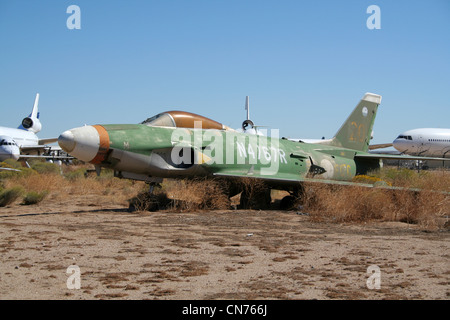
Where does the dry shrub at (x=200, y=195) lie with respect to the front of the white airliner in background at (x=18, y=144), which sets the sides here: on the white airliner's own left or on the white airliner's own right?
on the white airliner's own left

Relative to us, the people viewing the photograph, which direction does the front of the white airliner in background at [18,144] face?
facing the viewer and to the left of the viewer

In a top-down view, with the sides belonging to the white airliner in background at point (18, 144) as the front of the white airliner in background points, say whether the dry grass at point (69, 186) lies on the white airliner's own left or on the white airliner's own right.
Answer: on the white airliner's own left

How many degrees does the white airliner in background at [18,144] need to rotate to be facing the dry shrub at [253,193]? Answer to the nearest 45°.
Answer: approximately 45° to its left
